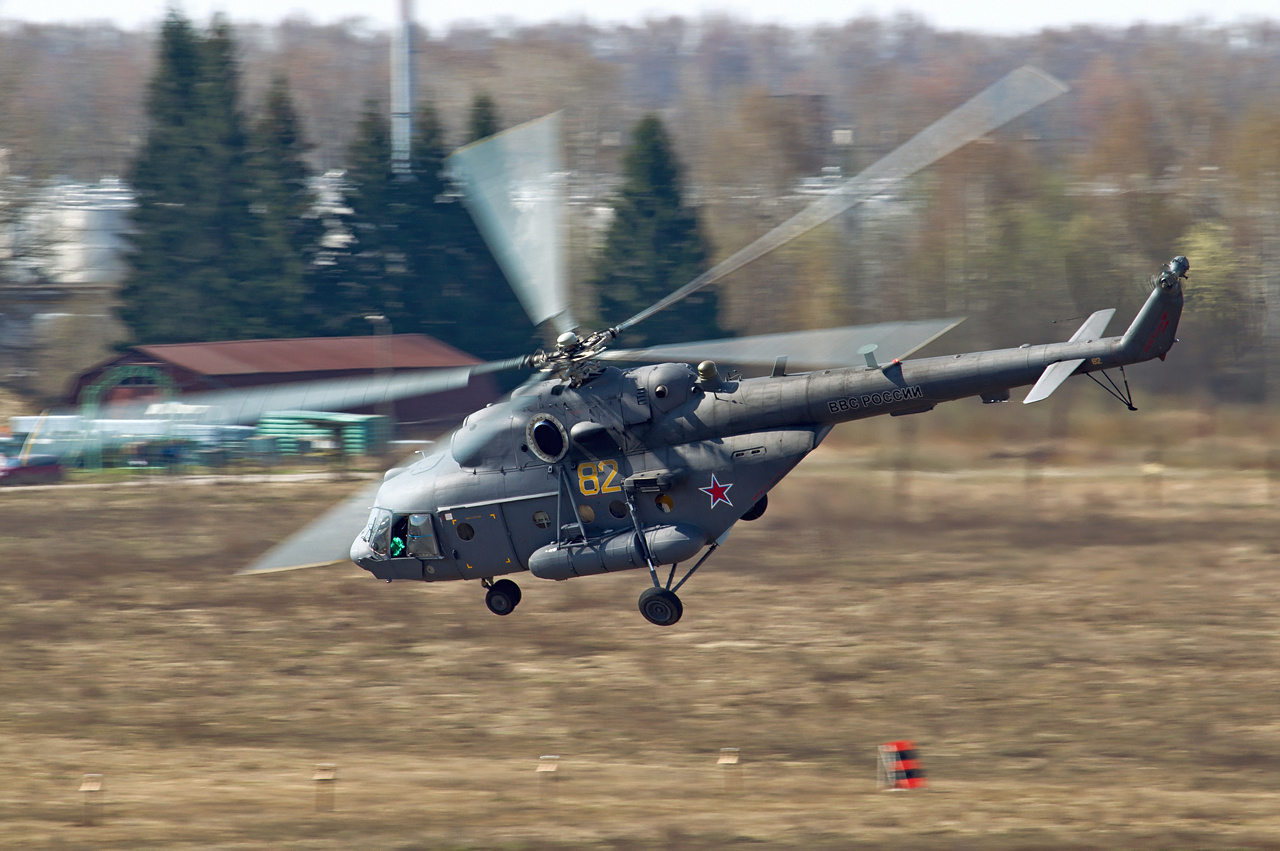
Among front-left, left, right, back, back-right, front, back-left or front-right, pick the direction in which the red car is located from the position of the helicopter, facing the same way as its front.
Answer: front-right

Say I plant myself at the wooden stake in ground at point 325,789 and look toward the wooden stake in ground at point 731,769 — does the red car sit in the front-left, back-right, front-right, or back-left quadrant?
back-left

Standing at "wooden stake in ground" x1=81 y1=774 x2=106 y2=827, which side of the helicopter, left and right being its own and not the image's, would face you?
front

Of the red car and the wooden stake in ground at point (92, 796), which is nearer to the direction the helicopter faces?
the wooden stake in ground

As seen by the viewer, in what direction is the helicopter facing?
to the viewer's left
